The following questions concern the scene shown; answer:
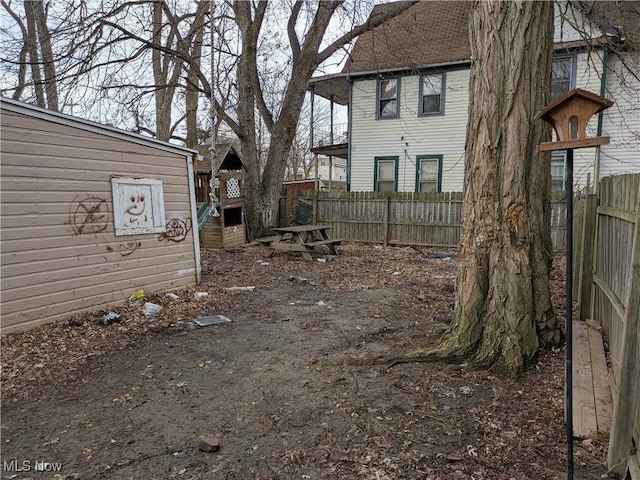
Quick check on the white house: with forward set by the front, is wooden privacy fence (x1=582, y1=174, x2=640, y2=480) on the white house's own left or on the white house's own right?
on the white house's own left
